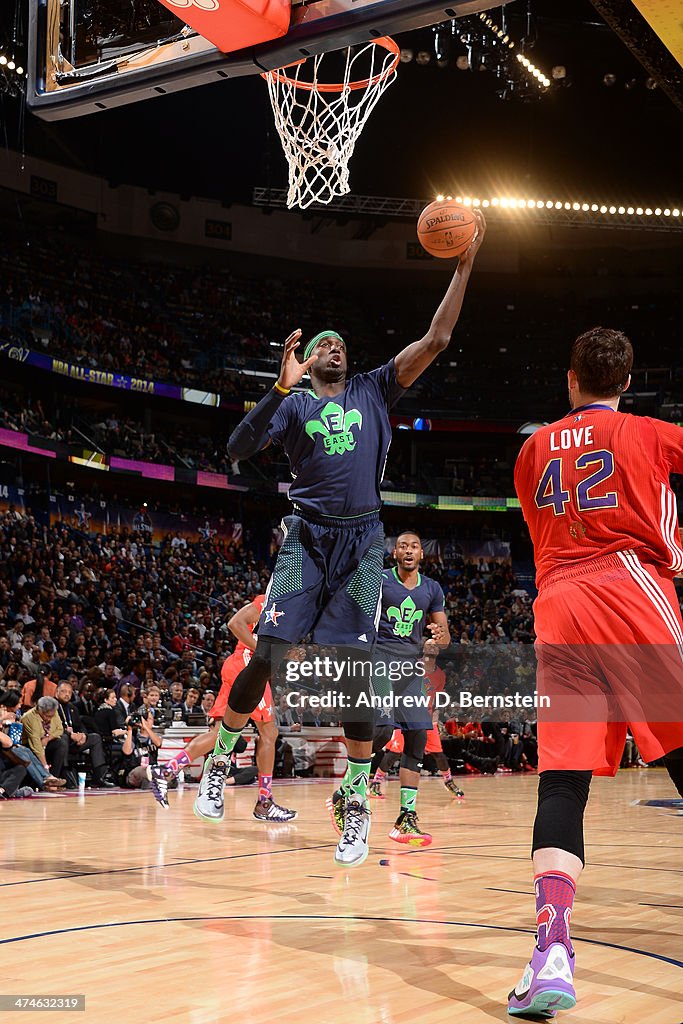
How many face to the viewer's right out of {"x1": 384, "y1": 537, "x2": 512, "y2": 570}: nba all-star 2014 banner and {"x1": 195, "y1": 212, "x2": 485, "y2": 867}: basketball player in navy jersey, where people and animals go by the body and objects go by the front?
0

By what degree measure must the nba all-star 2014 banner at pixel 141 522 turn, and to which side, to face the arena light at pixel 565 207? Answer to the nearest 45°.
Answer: approximately 45° to its left

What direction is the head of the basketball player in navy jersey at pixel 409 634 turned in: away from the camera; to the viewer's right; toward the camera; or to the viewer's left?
toward the camera

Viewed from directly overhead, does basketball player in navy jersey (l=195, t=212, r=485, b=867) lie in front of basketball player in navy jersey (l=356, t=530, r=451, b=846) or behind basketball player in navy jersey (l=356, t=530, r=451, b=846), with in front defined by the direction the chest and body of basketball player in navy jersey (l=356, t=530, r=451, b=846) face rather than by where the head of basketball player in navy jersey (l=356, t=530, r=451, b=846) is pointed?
in front

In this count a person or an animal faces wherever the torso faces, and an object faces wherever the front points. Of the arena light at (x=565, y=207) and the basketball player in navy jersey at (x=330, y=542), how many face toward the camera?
2

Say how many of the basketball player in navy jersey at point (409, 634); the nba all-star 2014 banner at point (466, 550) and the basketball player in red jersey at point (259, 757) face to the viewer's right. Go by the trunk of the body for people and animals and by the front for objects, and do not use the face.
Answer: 1

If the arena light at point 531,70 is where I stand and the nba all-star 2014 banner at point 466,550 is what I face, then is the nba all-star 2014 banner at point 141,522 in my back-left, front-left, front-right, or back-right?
front-left

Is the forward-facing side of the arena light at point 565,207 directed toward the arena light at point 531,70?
yes

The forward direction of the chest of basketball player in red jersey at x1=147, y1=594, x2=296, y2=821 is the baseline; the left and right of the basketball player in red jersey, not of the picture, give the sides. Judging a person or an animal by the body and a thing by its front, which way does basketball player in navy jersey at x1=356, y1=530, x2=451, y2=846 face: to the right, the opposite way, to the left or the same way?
to the right

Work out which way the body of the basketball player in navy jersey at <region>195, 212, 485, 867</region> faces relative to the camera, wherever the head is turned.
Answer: toward the camera

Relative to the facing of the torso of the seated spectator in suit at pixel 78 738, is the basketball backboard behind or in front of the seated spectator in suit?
in front
